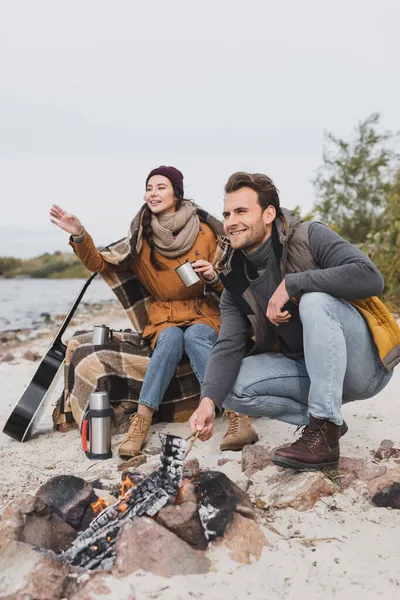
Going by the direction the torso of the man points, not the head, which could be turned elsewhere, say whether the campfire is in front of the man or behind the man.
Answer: in front

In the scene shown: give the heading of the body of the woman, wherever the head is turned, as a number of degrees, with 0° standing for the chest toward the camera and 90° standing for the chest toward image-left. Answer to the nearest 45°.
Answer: approximately 45°

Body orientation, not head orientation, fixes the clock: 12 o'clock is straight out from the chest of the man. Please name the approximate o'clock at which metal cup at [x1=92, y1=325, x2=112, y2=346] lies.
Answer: The metal cup is roughly at 3 o'clock from the man.

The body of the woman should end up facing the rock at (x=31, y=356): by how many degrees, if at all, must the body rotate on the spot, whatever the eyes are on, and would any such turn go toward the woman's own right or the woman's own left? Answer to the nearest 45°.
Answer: approximately 90° to the woman's own right

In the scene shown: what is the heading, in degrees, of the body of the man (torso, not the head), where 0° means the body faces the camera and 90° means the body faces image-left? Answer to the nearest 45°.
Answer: approximately 45°

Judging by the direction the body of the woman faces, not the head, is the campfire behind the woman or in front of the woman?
in front

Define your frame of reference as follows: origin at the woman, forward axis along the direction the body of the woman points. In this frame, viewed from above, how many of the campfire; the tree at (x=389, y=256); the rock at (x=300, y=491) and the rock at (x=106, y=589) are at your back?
1

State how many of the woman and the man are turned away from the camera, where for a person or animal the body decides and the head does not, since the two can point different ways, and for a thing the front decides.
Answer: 0
